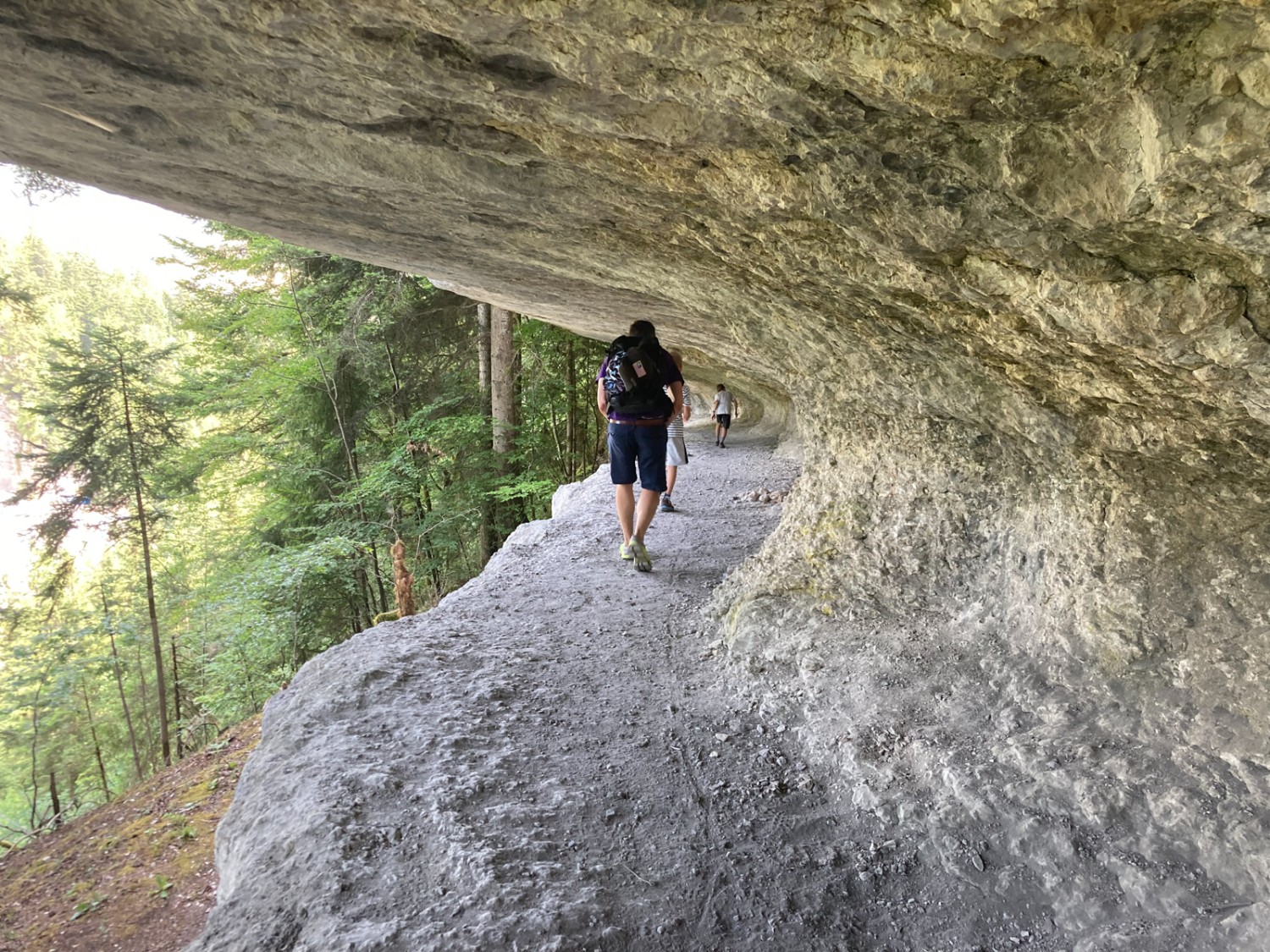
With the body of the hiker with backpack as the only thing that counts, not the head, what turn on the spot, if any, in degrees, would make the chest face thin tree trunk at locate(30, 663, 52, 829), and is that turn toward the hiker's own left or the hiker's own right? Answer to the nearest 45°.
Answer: approximately 45° to the hiker's own left

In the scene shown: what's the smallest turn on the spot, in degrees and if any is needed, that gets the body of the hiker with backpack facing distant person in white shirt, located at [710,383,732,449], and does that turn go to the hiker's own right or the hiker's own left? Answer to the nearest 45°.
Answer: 0° — they already face them

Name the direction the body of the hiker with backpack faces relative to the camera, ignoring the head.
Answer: away from the camera

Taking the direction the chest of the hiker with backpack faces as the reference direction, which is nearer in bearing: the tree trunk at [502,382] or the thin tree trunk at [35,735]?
the tree trunk

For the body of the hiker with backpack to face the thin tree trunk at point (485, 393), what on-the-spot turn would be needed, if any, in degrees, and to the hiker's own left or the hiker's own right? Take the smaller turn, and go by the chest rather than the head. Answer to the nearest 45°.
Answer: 0° — they already face it

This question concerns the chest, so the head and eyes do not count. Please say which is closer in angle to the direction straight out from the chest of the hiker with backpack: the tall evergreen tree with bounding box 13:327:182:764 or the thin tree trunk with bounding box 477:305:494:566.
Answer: the thin tree trunk

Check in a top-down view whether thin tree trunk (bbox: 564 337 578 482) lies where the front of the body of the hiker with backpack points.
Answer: yes

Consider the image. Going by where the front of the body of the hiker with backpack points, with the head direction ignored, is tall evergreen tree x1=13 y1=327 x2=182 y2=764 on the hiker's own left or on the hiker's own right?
on the hiker's own left
